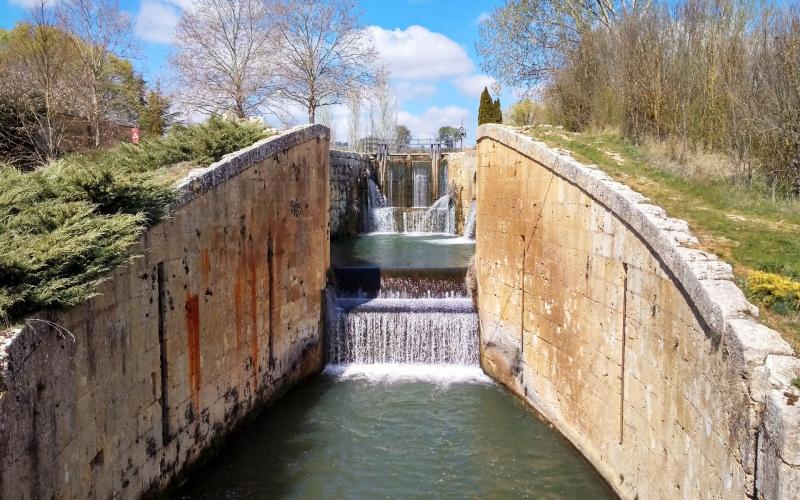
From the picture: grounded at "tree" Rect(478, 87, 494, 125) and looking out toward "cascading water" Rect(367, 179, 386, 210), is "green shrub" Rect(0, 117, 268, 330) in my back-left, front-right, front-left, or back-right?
front-left

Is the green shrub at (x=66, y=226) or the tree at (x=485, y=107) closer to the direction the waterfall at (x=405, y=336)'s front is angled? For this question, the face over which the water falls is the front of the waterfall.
the green shrub

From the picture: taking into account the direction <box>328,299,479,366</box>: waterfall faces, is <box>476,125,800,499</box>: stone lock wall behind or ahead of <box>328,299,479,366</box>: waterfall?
ahead

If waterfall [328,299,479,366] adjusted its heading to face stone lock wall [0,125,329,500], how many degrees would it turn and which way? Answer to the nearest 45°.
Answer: approximately 45° to its right

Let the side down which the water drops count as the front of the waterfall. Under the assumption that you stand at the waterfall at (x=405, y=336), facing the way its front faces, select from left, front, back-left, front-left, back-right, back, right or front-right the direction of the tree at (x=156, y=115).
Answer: back-right

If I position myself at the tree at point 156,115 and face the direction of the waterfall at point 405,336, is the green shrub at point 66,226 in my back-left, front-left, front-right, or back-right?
front-right

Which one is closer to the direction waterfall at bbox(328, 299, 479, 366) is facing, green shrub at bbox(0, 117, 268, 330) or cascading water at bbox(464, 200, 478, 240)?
the green shrub

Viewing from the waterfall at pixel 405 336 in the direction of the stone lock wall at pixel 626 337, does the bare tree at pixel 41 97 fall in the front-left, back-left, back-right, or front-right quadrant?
back-right

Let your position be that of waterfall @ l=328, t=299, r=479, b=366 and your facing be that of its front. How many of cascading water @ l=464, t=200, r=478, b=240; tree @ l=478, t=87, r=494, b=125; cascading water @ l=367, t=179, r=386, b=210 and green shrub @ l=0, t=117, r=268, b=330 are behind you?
3

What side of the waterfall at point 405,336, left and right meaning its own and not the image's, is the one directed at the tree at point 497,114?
back

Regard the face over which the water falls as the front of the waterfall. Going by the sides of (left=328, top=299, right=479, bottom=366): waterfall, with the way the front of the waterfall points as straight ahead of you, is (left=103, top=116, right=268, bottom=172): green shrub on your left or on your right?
on your right

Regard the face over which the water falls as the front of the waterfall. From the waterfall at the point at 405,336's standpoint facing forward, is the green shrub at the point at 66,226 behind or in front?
in front

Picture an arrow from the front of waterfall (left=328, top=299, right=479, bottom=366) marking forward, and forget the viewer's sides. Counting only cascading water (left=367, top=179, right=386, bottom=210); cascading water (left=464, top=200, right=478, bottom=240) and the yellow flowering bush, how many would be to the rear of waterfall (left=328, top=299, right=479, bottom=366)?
2

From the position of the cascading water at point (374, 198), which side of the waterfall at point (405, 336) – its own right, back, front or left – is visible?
back

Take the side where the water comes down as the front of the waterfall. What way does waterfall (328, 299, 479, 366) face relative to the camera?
toward the camera

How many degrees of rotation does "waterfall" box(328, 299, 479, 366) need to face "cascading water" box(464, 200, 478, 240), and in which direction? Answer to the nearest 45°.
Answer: approximately 180°
